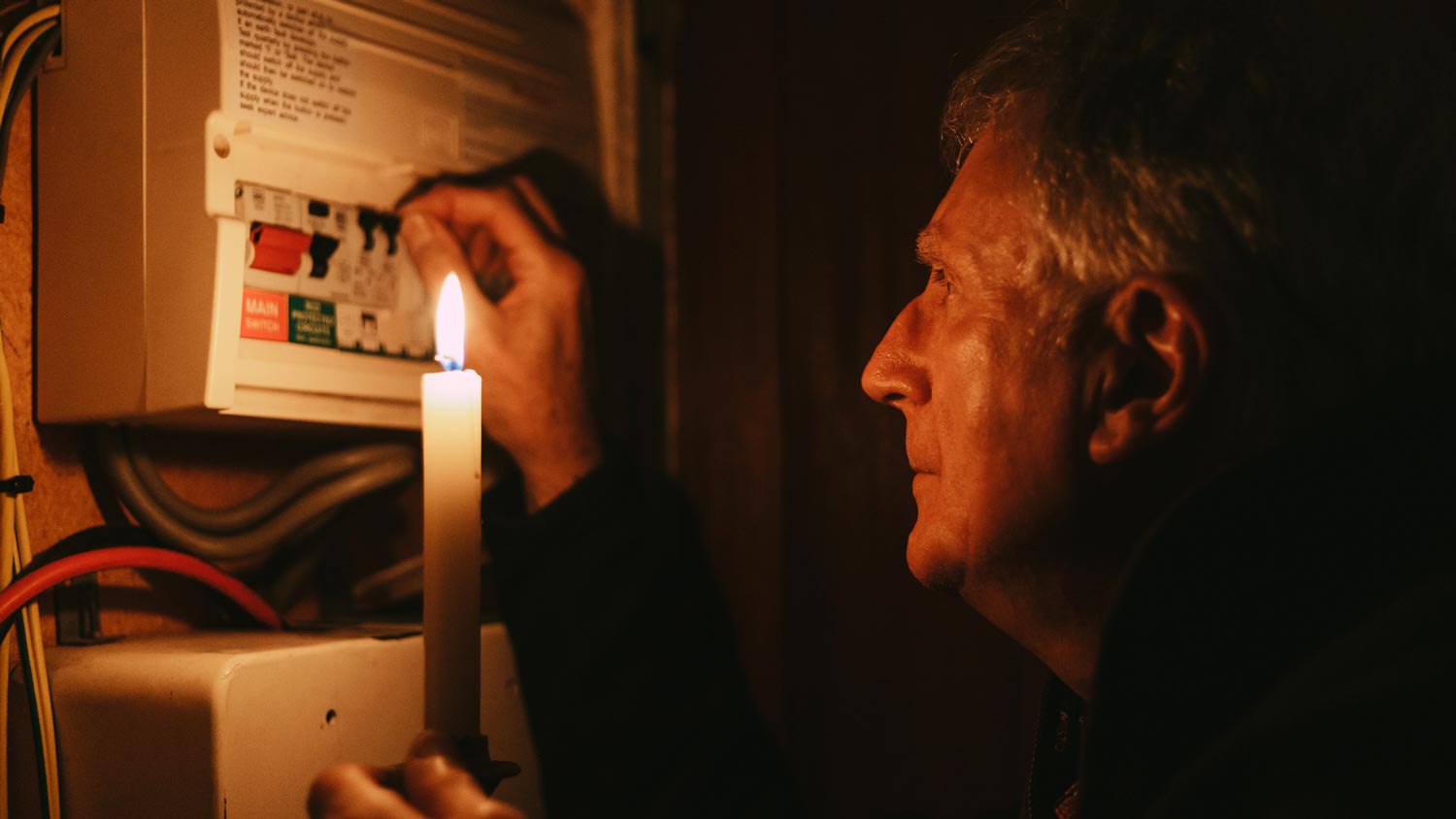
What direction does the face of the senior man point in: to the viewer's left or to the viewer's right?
to the viewer's left

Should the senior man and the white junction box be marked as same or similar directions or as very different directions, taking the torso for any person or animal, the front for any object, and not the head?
very different directions

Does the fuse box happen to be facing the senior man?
yes

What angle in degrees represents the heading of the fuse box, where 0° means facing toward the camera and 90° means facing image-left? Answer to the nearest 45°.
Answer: approximately 315°

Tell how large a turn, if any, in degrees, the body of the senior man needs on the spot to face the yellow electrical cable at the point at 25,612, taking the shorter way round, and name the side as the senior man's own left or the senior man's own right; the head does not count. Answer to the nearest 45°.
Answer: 0° — they already face it

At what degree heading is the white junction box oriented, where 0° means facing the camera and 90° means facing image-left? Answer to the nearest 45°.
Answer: approximately 315°

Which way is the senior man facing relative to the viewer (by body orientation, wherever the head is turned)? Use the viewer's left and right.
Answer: facing to the left of the viewer

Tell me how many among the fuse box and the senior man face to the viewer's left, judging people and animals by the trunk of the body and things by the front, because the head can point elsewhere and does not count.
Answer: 1
